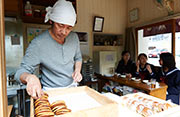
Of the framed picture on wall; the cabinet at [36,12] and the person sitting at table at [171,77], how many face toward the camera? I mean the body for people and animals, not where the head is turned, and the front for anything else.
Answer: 2

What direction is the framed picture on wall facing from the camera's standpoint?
toward the camera

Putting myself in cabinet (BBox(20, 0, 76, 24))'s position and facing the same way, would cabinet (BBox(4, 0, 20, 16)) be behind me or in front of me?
in front

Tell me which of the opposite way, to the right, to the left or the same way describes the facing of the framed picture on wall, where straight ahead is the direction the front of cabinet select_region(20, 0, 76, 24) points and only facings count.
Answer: the same way

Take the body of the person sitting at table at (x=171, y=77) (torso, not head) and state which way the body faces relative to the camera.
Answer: to the viewer's left

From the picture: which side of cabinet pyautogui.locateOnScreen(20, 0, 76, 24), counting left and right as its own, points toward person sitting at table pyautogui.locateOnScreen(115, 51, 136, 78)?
left

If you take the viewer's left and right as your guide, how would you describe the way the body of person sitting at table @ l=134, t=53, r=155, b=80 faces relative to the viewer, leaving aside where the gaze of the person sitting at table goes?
facing the viewer and to the left of the viewer

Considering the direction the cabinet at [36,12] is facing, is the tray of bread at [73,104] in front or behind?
in front

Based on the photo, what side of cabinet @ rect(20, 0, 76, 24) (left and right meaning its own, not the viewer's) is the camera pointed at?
front

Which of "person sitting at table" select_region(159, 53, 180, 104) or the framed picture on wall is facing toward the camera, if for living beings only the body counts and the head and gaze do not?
the framed picture on wall

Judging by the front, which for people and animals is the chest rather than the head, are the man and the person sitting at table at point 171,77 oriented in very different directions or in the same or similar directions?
very different directions

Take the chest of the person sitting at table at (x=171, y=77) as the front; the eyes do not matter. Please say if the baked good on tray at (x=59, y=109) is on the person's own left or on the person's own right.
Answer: on the person's own left

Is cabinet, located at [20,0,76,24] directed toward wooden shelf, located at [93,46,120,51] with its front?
no

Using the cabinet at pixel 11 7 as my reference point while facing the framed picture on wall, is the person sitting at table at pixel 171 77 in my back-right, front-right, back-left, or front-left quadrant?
front-right

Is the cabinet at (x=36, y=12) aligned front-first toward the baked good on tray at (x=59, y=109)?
yes
